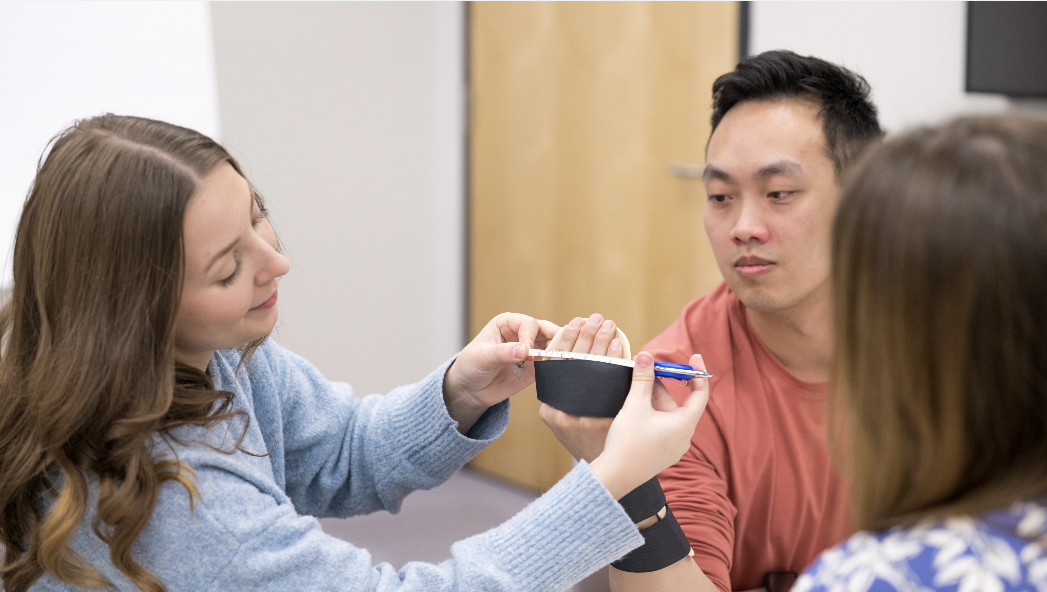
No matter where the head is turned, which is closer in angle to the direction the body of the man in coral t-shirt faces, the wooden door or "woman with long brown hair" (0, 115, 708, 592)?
the woman with long brown hair

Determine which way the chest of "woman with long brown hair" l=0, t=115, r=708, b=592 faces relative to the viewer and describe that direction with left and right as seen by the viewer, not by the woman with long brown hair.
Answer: facing to the right of the viewer

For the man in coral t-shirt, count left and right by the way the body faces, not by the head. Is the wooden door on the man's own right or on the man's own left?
on the man's own right

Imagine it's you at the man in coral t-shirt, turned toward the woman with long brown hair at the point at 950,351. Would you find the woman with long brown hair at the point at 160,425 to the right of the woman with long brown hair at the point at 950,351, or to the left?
right

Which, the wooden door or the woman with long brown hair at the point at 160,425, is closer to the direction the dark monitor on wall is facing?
the woman with long brown hair

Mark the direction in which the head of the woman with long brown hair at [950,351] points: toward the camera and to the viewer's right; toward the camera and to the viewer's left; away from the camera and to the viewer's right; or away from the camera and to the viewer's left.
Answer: away from the camera and to the viewer's left

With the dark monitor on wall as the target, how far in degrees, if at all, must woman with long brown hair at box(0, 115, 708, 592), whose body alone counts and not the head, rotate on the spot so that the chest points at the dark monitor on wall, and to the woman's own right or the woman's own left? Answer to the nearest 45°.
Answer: approximately 45° to the woman's own left

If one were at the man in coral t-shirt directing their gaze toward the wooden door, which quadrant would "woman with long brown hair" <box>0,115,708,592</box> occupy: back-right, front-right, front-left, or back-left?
back-left

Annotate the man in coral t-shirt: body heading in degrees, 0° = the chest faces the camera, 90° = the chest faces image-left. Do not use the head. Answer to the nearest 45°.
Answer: approximately 45°
